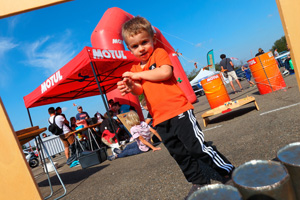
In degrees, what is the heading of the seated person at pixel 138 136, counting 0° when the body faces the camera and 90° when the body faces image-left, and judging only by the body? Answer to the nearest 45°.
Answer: approximately 90°

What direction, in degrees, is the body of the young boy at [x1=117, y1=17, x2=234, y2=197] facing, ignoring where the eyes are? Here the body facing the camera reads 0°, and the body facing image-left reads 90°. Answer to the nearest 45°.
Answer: approximately 45°

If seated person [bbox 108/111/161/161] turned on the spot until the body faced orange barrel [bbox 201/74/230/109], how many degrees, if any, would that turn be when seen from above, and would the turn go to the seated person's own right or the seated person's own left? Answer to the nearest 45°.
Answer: approximately 135° to the seated person's own right

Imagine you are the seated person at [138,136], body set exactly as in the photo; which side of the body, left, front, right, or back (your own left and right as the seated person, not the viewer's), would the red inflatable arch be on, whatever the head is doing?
right

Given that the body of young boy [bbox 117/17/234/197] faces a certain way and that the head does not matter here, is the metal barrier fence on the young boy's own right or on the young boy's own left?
on the young boy's own right

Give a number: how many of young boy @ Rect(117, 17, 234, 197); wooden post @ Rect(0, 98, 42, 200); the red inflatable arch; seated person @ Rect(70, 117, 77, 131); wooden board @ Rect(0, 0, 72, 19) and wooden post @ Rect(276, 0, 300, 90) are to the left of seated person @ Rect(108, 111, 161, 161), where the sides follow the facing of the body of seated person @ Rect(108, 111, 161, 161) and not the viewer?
4

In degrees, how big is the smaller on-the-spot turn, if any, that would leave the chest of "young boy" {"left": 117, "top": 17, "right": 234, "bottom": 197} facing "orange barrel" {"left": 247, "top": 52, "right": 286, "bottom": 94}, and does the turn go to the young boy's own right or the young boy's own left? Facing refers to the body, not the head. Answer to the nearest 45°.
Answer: approximately 180°
